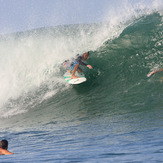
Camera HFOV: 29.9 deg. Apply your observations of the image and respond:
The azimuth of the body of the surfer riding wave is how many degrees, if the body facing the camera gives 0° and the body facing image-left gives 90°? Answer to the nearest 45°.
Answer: approximately 270°
